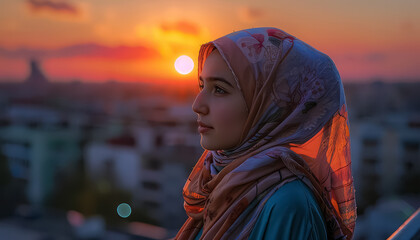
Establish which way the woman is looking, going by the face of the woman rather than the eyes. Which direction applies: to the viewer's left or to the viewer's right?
to the viewer's left

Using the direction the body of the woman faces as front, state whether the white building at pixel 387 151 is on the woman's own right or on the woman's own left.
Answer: on the woman's own right

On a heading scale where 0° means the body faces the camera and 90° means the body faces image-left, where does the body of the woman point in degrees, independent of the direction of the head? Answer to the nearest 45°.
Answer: approximately 90°

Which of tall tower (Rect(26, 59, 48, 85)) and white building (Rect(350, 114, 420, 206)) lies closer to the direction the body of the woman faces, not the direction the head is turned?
the tall tower

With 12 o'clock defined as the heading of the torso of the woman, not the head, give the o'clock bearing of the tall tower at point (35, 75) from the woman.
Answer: The tall tower is roughly at 2 o'clock from the woman.
